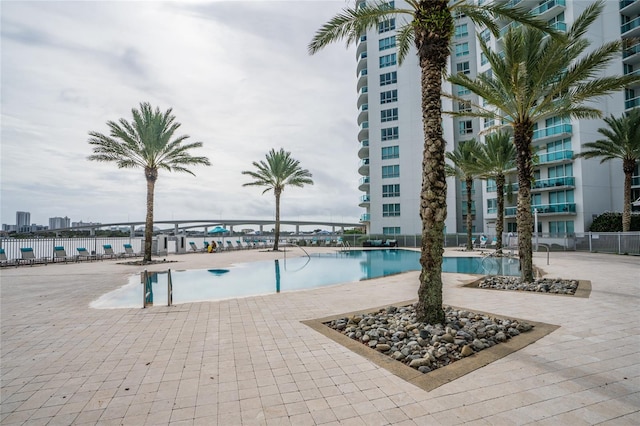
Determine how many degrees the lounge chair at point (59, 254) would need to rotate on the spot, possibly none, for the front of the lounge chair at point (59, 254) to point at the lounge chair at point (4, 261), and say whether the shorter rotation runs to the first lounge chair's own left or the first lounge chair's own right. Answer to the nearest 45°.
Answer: approximately 135° to the first lounge chair's own right

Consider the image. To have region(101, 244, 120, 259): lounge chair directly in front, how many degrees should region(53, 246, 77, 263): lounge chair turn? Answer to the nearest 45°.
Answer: approximately 45° to its left
